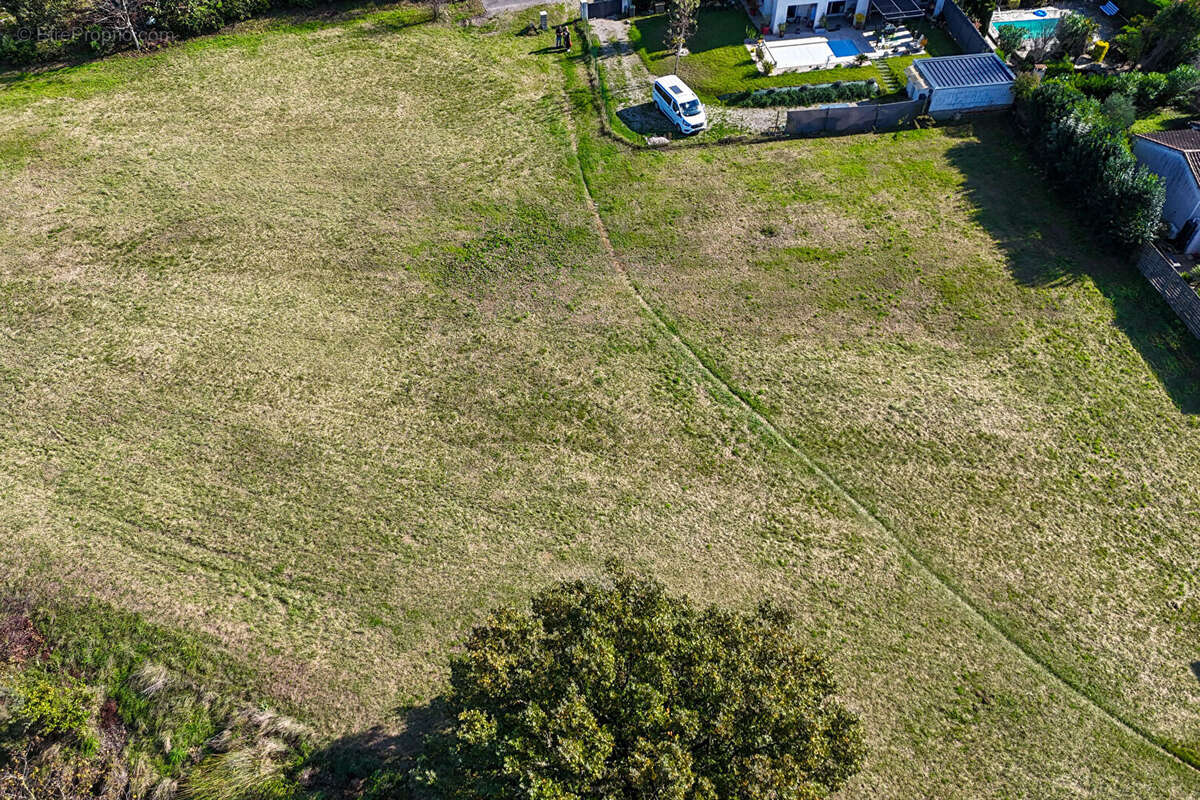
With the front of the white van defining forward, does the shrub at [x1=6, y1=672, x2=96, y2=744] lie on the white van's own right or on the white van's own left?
on the white van's own right

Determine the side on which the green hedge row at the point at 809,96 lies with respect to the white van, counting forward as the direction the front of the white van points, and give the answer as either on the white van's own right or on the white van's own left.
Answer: on the white van's own left

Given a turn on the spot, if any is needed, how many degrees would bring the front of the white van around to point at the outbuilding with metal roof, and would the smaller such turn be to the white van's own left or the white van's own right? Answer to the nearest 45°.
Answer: approximately 45° to the white van's own left

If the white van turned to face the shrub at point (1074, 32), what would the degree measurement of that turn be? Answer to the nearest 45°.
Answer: approximately 45° to its left

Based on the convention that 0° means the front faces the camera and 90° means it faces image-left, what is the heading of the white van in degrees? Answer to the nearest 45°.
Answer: approximately 315°

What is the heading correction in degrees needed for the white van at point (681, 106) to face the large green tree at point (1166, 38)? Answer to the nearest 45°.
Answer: approximately 45° to its left

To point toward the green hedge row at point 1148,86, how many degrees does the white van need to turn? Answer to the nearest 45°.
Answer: approximately 45° to its left
